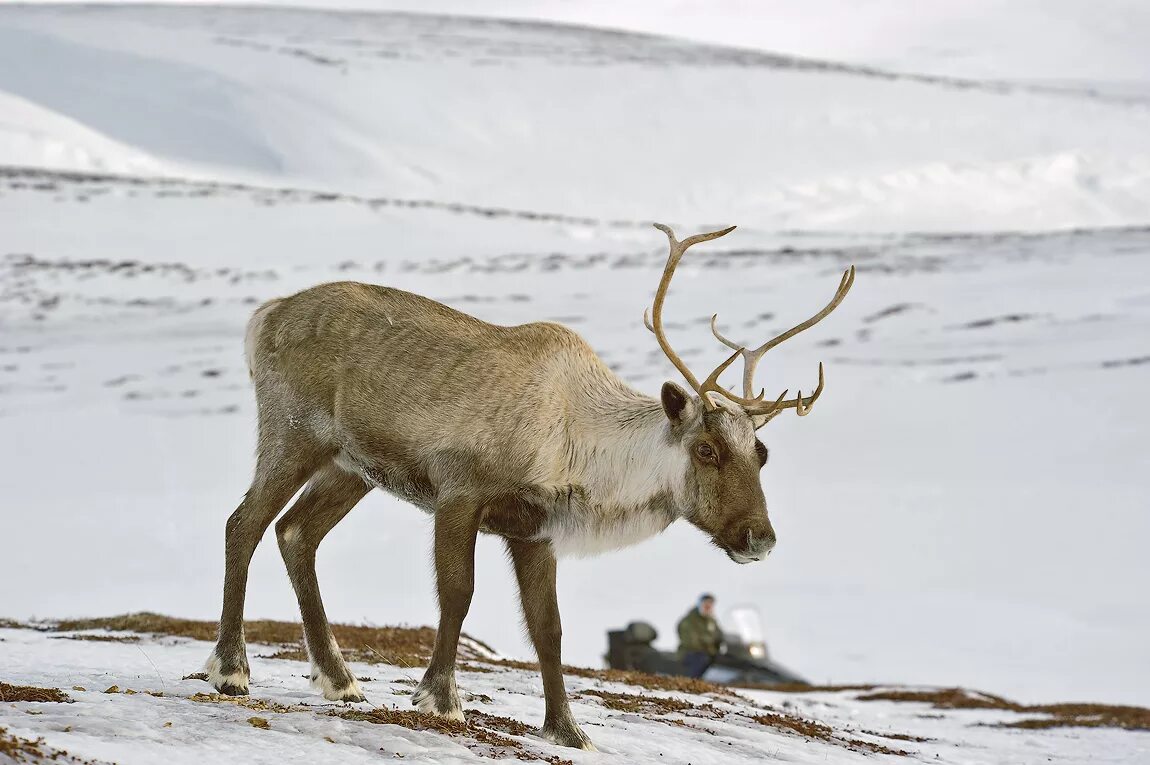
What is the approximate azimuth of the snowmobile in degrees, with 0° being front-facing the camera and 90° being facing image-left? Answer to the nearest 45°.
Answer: approximately 315°

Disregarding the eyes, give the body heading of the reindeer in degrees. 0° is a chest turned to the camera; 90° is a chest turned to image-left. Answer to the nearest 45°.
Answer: approximately 315°

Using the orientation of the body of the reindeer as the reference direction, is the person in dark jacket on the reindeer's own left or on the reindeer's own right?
on the reindeer's own left

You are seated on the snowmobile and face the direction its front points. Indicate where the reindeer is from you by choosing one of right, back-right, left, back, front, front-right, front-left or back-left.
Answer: front-right

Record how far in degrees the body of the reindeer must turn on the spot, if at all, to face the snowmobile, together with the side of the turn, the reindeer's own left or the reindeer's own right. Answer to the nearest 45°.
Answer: approximately 135° to the reindeer's own left

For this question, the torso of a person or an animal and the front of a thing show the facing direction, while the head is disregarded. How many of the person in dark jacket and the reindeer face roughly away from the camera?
0

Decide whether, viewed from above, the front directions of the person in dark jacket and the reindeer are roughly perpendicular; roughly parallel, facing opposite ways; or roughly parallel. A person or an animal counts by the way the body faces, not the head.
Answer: roughly parallel

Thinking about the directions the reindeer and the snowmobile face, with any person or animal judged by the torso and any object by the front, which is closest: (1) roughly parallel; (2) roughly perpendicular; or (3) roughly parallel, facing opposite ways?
roughly parallel

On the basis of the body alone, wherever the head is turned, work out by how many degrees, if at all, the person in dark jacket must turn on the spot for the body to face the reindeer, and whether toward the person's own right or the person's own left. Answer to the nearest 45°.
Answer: approximately 45° to the person's own right
